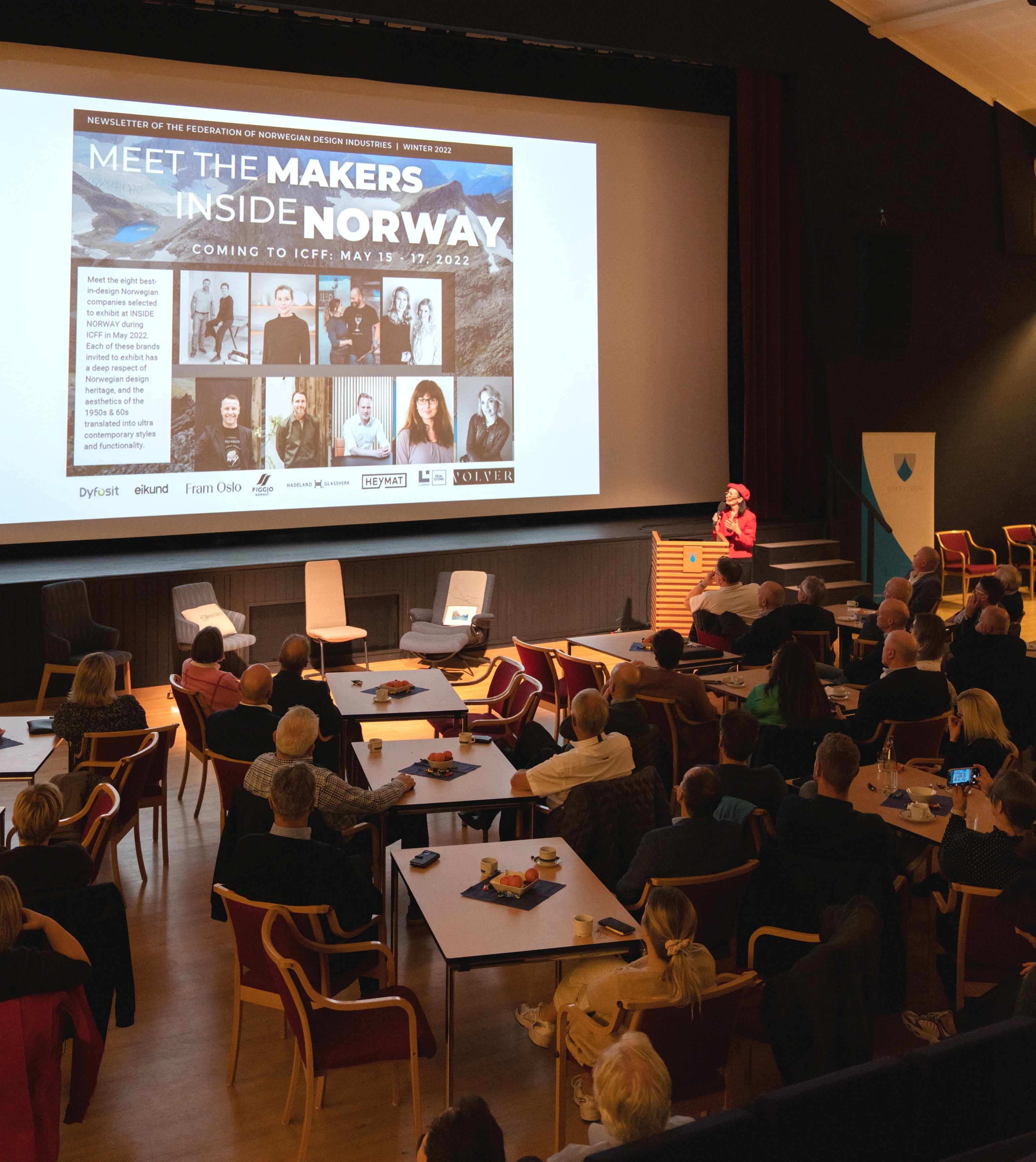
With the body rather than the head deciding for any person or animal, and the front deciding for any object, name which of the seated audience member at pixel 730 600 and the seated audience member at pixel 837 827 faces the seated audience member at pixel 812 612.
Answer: the seated audience member at pixel 837 827

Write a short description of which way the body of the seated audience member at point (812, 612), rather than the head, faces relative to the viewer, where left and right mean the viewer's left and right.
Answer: facing away from the viewer and to the left of the viewer

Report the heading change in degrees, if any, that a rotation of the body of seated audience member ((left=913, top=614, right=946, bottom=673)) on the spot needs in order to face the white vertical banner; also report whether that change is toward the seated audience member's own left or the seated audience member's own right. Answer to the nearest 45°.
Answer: approximately 45° to the seated audience member's own right

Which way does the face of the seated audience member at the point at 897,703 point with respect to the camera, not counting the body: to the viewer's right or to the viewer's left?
to the viewer's left

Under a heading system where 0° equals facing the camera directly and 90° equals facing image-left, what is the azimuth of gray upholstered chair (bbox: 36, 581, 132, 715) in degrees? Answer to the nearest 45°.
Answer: approximately 315°

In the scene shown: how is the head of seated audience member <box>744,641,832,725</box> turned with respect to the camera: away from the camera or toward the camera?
away from the camera

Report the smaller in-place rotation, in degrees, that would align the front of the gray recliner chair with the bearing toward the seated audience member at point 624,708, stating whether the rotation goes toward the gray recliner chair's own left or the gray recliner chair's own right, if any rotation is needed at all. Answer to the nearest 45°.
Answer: approximately 45° to the gray recliner chair's own left

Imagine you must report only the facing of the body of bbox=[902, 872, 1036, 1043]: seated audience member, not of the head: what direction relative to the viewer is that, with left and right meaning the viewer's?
facing to the left of the viewer

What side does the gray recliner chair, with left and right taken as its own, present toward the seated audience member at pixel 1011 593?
left

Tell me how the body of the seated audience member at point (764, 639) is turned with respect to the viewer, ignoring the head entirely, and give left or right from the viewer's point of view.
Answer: facing away from the viewer and to the left of the viewer

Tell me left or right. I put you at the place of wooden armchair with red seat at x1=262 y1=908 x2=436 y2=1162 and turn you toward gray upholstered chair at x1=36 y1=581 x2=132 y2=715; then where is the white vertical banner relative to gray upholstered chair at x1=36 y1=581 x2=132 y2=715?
right

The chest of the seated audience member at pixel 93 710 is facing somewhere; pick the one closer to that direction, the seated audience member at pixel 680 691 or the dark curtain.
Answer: the dark curtain
